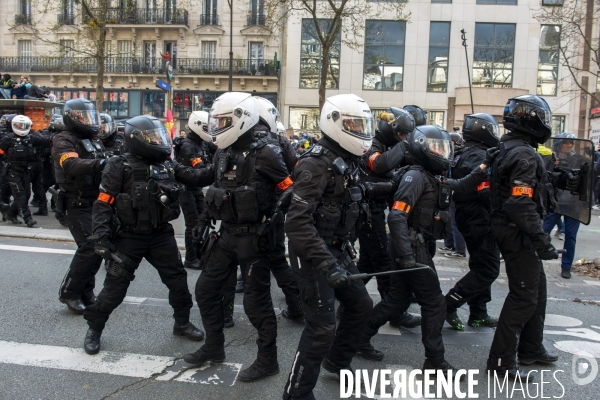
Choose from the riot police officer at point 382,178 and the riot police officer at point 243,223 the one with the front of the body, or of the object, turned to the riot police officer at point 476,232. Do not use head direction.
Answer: the riot police officer at point 382,178

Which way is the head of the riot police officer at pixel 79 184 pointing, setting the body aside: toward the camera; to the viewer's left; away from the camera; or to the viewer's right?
to the viewer's right

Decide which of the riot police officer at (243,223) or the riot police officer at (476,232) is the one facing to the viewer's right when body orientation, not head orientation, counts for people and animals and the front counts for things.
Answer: the riot police officer at (476,232)

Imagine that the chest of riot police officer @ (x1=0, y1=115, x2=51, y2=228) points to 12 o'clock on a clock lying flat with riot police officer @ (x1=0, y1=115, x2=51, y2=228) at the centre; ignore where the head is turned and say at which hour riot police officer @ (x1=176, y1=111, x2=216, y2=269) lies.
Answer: riot police officer @ (x1=176, y1=111, x2=216, y2=269) is roughly at 11 o'clock from riot police officer @ (x1=0, y1=115, x2=51, y2=228).

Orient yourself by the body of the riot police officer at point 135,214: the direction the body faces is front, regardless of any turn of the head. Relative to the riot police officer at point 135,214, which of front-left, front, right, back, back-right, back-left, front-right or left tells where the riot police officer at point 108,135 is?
back-left
